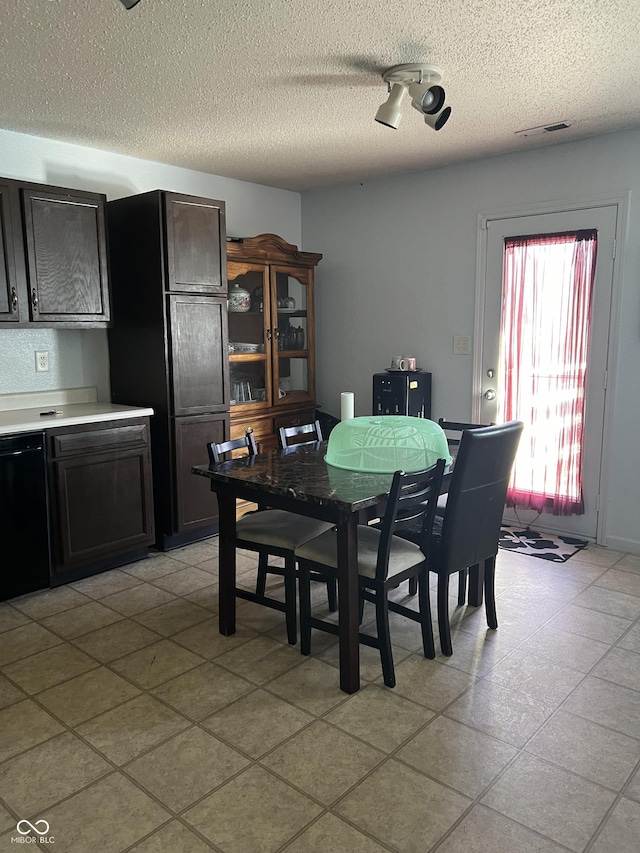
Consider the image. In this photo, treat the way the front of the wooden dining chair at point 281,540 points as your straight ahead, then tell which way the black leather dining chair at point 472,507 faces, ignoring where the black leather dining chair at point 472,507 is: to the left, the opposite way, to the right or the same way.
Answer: the opposite way

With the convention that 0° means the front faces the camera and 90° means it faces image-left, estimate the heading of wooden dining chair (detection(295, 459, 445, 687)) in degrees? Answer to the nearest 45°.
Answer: approximately 135°

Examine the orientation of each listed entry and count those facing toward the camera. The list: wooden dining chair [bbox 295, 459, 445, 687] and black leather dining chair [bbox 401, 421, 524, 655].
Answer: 0

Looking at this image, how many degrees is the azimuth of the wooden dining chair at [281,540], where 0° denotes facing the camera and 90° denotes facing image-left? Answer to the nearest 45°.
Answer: approximately 315°

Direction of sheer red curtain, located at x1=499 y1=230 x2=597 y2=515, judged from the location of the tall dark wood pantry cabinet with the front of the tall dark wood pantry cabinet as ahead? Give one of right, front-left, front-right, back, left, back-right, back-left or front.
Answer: front-left

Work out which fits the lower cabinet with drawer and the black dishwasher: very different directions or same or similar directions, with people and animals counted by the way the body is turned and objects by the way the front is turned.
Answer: same or similar directions

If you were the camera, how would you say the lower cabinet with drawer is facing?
facing the viewer and to the right of the viewer

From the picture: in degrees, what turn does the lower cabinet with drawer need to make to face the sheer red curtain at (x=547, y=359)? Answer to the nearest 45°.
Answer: approximately 45° to its left

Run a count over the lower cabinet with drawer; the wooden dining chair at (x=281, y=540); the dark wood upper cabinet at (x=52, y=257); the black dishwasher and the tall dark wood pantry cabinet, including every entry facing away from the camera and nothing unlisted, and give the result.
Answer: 0

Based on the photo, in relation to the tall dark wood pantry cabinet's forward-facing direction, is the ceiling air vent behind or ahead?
ahead

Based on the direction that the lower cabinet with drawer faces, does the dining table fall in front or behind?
in front

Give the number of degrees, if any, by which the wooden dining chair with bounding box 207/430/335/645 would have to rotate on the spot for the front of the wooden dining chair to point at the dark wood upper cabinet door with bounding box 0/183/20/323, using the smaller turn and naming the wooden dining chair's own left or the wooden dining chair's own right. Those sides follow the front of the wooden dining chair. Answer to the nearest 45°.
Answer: approximately 180°

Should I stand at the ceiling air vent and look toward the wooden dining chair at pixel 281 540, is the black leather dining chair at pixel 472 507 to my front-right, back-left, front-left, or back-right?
front-left

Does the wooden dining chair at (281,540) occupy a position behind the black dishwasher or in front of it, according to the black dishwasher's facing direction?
in front

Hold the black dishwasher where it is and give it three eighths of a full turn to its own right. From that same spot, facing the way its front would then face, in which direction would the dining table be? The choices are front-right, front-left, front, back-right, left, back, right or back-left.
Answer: back-left

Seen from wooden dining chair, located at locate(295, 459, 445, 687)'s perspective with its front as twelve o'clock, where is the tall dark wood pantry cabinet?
The tall dark wood pantry cabinet is roughly at 12 o'clock from the wooden dining chair.

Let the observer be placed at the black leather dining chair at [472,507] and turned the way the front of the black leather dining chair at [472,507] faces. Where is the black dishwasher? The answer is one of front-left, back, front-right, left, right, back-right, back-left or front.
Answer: front-left
